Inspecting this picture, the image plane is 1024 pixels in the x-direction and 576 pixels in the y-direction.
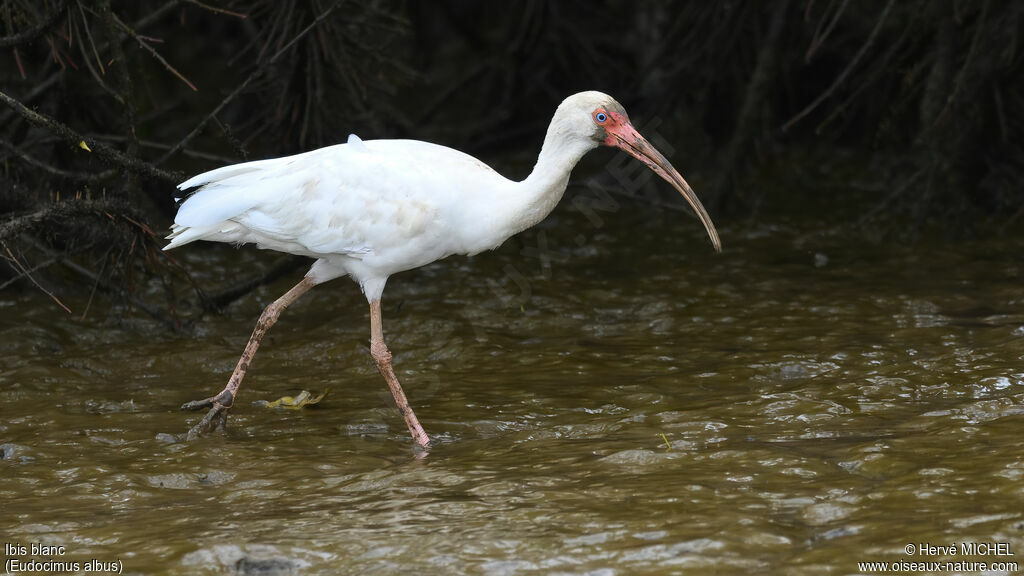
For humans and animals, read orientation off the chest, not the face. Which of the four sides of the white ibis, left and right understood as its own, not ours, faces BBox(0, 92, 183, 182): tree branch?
back

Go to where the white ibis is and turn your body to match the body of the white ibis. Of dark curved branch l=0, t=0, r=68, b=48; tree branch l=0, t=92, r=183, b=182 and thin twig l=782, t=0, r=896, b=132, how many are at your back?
2

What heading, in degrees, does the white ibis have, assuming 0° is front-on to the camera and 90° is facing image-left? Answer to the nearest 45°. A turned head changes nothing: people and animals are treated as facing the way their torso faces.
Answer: approximately 270°

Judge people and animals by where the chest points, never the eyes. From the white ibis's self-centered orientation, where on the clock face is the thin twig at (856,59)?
The thin twig is roughly at 11 o'clock from the white ibis.

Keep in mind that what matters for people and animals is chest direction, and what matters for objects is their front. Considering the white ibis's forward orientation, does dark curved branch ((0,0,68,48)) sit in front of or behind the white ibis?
behind
